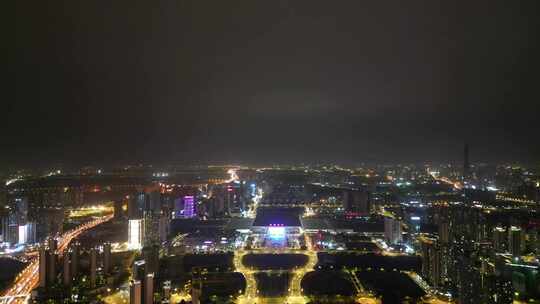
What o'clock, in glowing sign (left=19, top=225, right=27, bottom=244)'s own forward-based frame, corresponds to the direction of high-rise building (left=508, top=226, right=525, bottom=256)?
The high-rise building is roughly at 10 o'clock from the glowing sign.

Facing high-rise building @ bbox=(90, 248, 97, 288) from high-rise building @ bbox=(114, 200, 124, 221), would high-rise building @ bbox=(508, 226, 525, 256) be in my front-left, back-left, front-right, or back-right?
front-left

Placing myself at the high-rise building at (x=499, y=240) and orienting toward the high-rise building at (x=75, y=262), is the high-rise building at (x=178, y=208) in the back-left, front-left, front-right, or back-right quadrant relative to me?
front-right

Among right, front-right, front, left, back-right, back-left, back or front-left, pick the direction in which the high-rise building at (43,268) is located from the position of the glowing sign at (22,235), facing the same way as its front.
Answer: front

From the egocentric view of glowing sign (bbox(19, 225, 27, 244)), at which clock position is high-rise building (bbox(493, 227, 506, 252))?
The high-rise building is roughly at 10 o'clock from the glowing sign.

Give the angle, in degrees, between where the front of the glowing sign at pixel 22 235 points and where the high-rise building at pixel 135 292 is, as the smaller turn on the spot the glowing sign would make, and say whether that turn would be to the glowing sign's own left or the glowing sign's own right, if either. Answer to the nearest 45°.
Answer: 0° — it already faces it

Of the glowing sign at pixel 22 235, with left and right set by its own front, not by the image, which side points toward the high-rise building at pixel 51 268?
front

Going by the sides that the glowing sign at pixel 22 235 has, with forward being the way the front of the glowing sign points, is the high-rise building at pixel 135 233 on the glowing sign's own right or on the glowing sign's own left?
on the glowing sign's own left

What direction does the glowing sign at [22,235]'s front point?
toward the camera

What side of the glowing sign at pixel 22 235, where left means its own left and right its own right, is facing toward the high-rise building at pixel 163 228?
left

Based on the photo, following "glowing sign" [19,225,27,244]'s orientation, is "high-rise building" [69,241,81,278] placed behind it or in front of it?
in front

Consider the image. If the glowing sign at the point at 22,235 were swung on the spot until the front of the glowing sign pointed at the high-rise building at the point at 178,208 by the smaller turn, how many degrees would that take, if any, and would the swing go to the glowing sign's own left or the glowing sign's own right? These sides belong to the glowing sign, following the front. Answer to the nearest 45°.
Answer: approximately 135° to the glowing sign's own left

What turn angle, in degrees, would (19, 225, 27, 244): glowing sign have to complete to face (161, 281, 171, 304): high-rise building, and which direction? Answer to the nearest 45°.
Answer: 0° — it already faces it

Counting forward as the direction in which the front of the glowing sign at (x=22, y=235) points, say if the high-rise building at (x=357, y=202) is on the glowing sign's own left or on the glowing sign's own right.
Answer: on the glowing sign's own left

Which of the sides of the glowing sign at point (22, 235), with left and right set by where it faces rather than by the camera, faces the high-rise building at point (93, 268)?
front

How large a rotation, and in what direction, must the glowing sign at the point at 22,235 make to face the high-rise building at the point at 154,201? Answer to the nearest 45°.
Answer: approximately 135° to its left

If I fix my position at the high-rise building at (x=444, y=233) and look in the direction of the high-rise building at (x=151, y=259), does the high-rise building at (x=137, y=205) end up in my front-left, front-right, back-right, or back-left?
front-right
